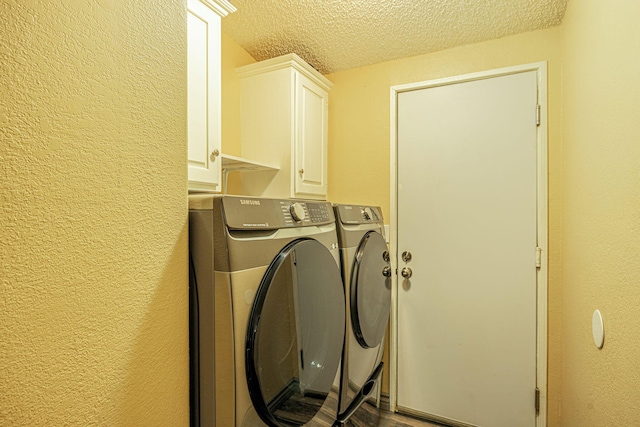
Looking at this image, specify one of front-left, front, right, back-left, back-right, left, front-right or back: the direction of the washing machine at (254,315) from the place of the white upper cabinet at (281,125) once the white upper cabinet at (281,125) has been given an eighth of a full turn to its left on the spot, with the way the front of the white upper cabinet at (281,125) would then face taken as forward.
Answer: right

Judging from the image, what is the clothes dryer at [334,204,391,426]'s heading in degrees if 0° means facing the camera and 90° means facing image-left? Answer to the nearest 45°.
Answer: approximately 315°

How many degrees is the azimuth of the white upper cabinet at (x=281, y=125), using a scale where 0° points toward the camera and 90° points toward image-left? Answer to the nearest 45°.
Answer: approximately 315°

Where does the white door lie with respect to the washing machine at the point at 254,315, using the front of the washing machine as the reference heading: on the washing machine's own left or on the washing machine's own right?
on the washing machine's own left

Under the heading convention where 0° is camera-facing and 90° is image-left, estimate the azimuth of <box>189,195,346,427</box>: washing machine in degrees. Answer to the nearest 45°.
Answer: approximately 315°

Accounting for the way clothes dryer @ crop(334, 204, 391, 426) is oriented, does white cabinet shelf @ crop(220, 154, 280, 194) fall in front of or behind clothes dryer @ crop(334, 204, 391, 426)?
behind

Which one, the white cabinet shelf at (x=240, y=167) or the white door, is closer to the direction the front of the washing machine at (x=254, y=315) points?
the white door

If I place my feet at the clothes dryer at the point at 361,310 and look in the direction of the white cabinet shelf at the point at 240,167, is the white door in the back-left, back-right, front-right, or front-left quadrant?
back-right

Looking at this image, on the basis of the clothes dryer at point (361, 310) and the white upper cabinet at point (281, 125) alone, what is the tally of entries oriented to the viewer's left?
0
